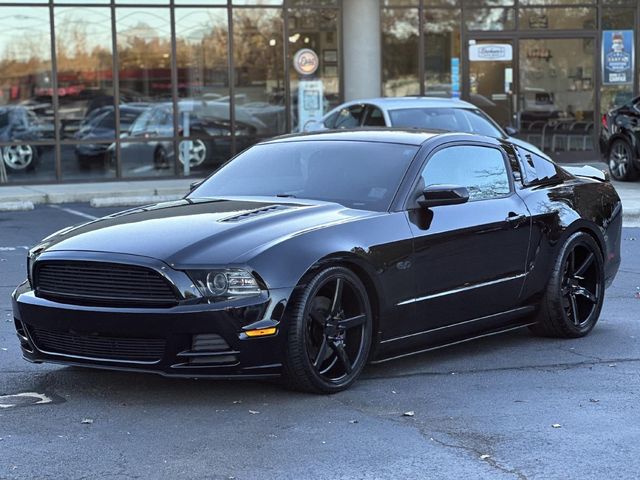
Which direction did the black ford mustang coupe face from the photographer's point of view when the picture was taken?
facing the viewer and to the left of the viewer

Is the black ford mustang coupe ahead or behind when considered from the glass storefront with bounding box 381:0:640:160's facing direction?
ahead

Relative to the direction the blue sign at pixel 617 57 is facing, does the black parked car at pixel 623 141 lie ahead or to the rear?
ahead

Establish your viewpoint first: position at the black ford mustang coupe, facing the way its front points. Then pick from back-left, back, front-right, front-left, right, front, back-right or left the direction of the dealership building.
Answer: back-right

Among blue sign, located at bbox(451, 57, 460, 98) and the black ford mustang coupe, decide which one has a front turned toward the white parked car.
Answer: the blue sign

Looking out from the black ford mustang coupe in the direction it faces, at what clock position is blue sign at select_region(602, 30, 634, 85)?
The blue sign is roughly at 5 o'clock from the black ford mustang coupe.

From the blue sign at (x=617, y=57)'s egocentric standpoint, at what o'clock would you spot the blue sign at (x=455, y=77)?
the blue sign at (x=455, y=77) is roughly at 2 o'clock from the blue sign at (x=617, y=57).

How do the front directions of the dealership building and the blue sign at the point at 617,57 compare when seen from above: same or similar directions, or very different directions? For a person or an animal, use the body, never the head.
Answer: same or similar directions

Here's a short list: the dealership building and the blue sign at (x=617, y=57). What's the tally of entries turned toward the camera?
2

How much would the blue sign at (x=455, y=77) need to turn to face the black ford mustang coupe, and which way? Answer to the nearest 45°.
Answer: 0° — it already faces it

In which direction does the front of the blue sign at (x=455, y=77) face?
toward the camera

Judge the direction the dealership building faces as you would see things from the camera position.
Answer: facing the viewer

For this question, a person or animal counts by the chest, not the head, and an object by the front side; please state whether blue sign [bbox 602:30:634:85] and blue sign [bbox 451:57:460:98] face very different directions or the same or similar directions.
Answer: same or similar directions
